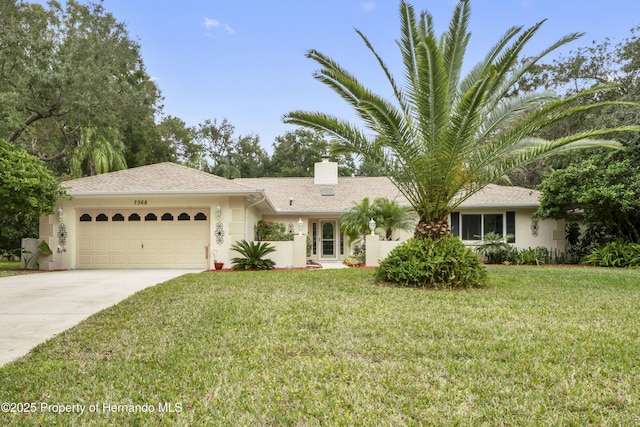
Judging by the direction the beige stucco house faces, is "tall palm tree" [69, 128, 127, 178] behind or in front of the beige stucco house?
behind

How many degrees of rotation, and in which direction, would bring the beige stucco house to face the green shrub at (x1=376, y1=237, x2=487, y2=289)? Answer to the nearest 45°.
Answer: approximately 45° to its left

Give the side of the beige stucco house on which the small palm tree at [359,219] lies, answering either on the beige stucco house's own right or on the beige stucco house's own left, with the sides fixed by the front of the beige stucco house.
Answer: on the beige stucco house's own left

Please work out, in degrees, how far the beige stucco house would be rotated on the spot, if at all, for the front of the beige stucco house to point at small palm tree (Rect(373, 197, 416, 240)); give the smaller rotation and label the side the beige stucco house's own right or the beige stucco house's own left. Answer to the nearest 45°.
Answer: approximately 90° to the beige stucco house's own left

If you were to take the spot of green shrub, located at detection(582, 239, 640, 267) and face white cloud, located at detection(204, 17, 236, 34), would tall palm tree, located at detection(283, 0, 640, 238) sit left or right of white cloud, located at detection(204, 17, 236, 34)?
left

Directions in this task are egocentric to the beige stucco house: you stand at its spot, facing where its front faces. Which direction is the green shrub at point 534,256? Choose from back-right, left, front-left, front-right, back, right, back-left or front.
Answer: left

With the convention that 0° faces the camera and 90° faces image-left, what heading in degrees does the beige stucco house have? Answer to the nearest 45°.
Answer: approximately 0°

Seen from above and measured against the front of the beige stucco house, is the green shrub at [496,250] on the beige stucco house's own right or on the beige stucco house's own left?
on the beige stucco house's own left
